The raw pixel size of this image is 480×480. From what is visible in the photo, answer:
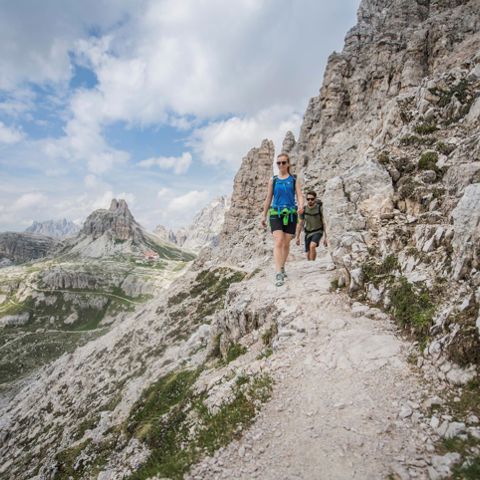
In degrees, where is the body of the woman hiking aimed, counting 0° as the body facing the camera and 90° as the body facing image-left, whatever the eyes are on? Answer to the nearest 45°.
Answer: approximately 0°

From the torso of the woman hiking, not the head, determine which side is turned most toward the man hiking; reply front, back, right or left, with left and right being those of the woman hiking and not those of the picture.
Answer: back

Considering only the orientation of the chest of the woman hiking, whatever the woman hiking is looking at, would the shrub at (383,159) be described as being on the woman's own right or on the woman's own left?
on the woman's own left

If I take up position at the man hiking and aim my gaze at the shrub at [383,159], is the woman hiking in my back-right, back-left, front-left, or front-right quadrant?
back-right
